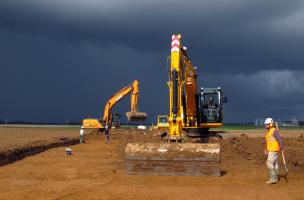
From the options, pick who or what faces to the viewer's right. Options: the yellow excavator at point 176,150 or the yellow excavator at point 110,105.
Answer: the yellow excavator at point 110,105

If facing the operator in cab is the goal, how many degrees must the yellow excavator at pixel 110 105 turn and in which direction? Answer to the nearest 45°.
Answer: approximately 90° to its right

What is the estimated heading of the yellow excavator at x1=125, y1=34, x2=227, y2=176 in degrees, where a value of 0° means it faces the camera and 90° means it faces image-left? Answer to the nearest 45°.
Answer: approximately 0°

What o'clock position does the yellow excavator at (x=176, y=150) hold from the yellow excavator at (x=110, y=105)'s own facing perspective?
the yellow excavator at (x=176, y=150) is roughly at 3 o'clock from the yellow excavator at (x=110, y=105).

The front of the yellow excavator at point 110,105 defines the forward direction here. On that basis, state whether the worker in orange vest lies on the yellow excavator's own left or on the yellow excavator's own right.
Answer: on the yellow excavator's own right

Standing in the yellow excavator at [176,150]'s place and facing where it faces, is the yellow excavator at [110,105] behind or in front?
behind

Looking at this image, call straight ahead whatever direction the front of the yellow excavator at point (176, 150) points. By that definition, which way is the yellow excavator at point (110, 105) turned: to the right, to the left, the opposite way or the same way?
to the left

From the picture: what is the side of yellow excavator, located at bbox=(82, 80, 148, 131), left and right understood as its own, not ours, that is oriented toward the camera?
right

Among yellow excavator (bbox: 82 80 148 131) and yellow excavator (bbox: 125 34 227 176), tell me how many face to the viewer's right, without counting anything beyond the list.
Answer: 1

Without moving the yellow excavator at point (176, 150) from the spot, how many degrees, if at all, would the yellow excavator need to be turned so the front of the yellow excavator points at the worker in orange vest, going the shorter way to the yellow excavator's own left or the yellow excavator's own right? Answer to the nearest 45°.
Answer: approximately 45° to the yellow excavator's own left
